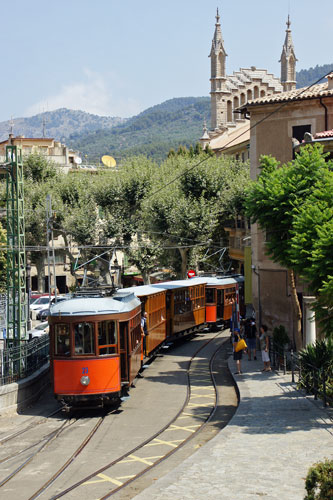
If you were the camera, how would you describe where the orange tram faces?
facing the viewer and to the left of the viewer

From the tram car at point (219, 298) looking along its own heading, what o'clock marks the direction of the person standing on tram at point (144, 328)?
The person standing on tram is roughly at 11 o'clock from the tram car.

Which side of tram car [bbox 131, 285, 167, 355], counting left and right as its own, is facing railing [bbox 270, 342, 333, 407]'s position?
left

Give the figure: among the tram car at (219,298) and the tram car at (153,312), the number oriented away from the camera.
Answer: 0

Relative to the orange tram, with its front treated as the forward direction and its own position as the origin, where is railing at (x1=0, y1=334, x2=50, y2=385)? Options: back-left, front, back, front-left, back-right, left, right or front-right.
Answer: right

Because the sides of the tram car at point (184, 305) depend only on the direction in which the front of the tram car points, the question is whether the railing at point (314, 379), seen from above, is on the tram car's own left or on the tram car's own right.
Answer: on the tram car's own left

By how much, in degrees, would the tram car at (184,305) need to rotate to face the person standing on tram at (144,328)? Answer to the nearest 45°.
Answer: approximately 45° to its left

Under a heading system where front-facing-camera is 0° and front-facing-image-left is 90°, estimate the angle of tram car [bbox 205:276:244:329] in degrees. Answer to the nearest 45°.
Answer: approximately 45°

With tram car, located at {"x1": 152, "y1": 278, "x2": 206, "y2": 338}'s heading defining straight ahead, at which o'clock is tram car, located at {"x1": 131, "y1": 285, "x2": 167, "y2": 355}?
tram car, located at {"x1": 131, "y1": 285, "x2": 167, "y2": 355} is roughly at 11 o'clock from tram car, located at {"x1": 152, "y1": 278, "x2": 206, "y2": 338}.

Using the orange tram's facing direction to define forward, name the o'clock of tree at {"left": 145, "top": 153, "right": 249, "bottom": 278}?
The tree is roughly at 5 o'clock from the orange tram.

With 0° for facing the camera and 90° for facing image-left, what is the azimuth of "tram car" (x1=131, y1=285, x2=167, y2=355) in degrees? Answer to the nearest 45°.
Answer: approximately 45°

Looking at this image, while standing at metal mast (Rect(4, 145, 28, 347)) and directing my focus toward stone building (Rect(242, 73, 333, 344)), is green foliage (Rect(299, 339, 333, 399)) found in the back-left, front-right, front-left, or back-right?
front-right

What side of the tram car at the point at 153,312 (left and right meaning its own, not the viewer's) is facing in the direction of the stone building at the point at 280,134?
back

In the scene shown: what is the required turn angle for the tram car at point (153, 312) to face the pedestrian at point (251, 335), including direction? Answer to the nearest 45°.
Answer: approximately 90° to its left

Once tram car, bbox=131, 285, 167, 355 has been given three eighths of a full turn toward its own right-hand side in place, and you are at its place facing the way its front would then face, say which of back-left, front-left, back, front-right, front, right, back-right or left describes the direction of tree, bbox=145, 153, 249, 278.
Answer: front
